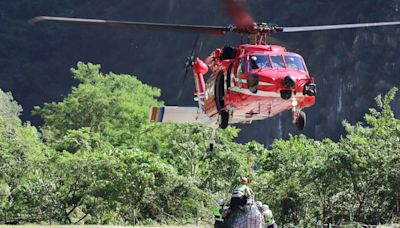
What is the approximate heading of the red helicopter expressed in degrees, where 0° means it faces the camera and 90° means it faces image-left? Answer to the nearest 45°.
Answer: approximately 315°
